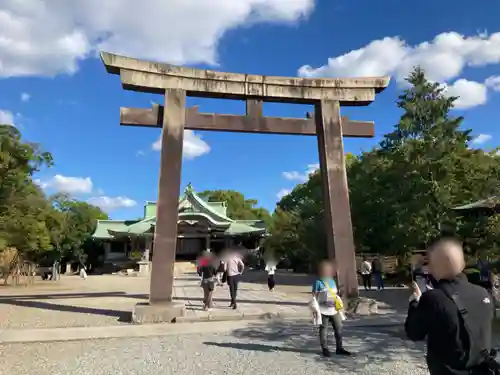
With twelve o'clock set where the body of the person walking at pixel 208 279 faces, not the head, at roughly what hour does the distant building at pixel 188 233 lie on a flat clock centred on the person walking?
The distant building is roughly at 12 o'clock from the person walking.

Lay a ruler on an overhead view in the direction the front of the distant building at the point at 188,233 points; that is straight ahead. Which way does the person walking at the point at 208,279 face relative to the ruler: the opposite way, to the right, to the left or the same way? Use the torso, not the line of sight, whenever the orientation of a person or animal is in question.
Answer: the opposite way

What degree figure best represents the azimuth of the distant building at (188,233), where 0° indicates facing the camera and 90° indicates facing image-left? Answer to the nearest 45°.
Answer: approximately 0°

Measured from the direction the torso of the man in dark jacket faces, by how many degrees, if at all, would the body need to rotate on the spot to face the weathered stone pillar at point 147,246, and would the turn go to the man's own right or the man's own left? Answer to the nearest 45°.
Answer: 0° — they already face it

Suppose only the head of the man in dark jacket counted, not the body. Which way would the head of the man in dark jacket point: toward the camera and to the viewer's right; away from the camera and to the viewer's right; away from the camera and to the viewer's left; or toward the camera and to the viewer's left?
away from the camera and to the viewer's left

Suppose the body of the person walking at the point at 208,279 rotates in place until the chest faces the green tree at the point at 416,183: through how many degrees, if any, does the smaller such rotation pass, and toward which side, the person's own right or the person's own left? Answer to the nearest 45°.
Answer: approximately 45° to the person's own right

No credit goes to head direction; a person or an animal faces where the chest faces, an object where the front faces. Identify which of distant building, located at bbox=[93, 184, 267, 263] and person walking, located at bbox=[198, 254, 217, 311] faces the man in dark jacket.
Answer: the distant building

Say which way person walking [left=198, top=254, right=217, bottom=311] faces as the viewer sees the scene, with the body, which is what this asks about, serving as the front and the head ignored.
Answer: away from the camera

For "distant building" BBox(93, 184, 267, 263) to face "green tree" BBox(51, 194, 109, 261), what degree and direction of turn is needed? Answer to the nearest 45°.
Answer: approximately 90° to its right

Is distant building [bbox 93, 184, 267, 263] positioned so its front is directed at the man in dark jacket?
yes
